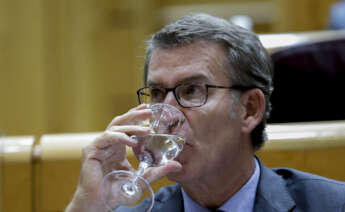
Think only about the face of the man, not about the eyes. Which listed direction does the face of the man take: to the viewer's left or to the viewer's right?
to the viewer's left

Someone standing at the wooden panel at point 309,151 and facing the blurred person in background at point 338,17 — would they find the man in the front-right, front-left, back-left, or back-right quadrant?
back-left

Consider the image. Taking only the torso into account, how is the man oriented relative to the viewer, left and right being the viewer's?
facing the viewer and to the left of the viewer
